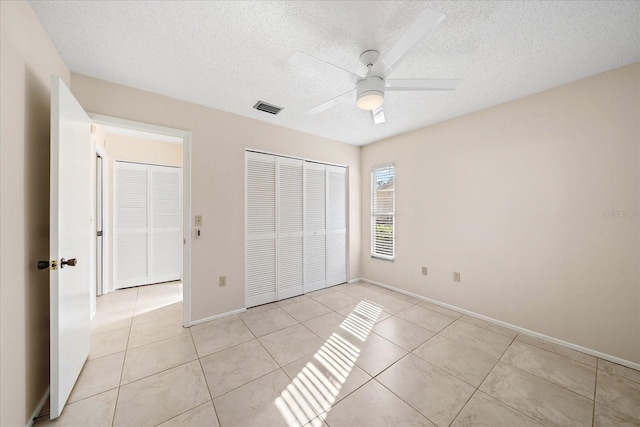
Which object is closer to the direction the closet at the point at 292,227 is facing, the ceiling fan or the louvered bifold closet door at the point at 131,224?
the ceiling fan

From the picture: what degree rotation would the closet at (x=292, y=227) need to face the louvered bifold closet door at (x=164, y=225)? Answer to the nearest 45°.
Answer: approximately 135° to its right

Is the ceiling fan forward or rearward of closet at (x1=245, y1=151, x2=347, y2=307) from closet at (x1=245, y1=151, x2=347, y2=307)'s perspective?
forward

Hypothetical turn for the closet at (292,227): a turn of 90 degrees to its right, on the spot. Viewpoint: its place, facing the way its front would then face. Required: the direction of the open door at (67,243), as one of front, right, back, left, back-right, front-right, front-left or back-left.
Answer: front

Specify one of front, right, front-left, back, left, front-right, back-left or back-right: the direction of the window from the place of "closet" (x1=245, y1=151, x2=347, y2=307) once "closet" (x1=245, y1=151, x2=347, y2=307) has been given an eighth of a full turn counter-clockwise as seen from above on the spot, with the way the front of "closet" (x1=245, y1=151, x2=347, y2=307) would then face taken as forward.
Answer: front

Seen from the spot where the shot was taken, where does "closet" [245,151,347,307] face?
facing the viewer and to the right of the viewer

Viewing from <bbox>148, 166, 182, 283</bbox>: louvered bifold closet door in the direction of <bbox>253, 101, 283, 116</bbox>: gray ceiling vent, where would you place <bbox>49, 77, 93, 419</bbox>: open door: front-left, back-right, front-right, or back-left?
front-right

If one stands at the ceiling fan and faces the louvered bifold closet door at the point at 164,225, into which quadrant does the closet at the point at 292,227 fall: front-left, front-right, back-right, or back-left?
front-right
